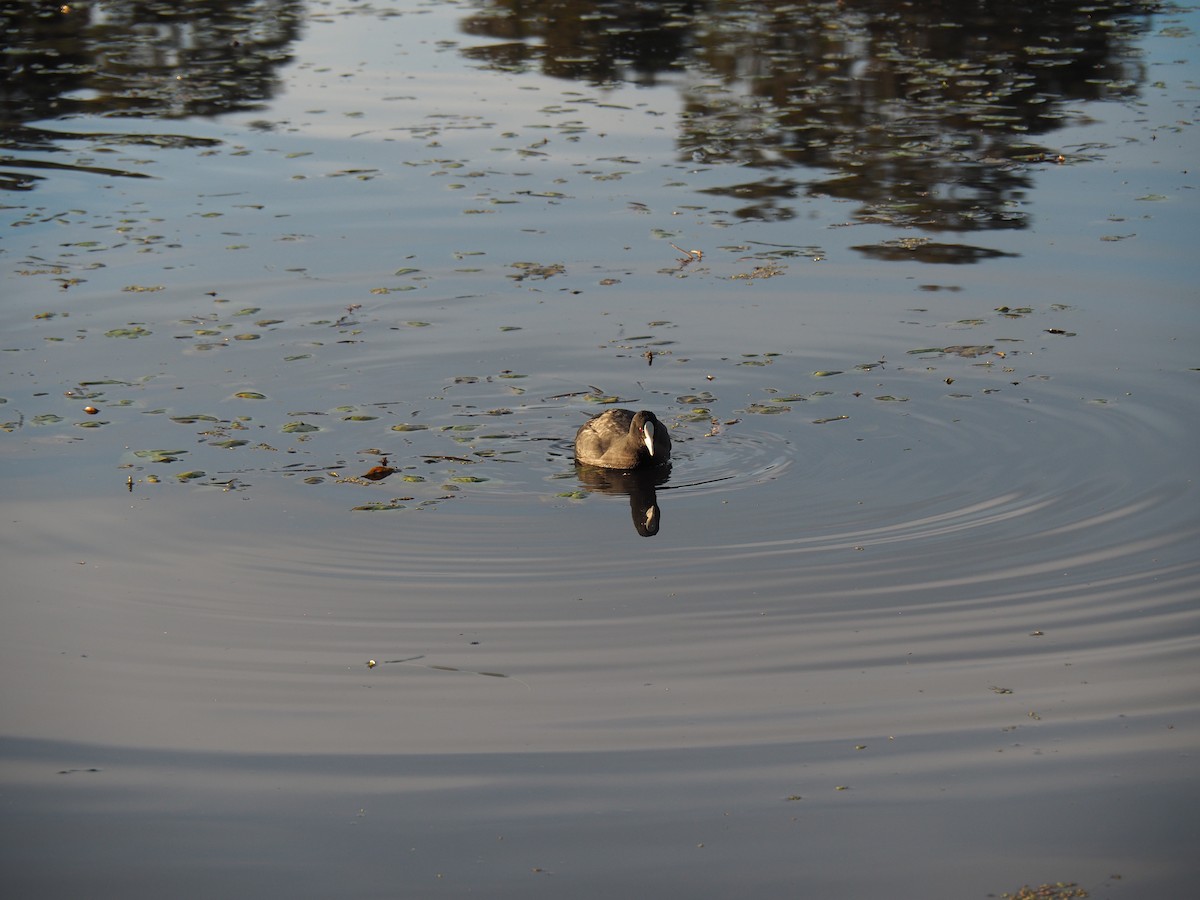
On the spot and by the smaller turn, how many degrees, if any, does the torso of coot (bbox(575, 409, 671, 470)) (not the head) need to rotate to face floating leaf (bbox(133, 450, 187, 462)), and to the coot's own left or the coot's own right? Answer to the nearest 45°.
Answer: approximately 135° to the coot's own right

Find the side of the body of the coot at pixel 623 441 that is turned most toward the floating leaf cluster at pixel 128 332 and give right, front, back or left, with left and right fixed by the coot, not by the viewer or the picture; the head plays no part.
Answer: back

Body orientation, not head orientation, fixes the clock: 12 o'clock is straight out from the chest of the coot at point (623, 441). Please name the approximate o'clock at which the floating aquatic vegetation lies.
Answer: The floating aquatic vegetation is roughly at 7 o'clock from the coot.

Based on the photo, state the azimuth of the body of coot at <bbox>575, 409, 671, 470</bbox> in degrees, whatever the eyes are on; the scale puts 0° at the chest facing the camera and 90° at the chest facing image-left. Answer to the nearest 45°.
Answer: approximately 315°

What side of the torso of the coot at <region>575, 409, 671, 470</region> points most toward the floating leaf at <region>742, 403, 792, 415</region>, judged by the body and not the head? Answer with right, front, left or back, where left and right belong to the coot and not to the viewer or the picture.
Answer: left
